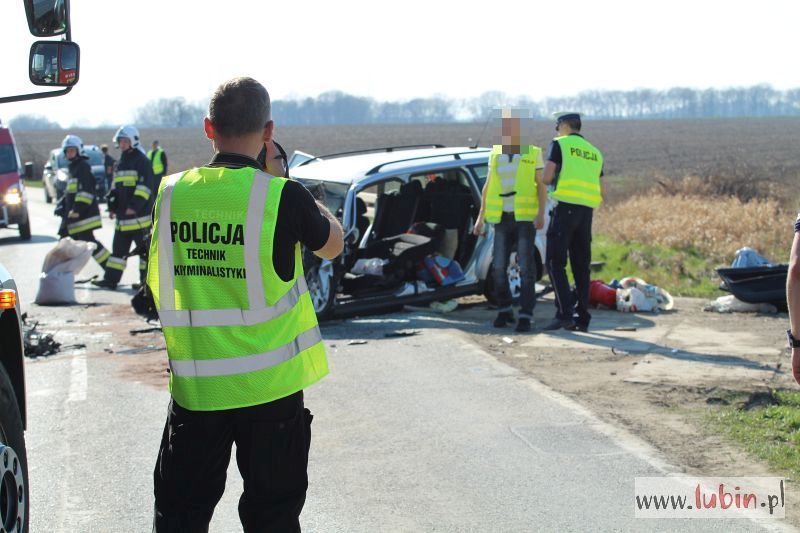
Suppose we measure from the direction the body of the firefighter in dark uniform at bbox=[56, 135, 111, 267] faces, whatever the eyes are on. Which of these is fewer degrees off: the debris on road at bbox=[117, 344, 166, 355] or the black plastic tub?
the debris on road

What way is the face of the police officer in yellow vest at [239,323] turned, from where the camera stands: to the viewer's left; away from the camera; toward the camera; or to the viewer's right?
away from the camera

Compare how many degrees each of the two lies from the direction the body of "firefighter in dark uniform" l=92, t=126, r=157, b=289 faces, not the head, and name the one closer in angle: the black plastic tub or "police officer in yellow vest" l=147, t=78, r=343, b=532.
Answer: the police officer in yellow vest

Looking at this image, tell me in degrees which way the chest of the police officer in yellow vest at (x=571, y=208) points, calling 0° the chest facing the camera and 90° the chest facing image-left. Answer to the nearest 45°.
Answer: approximately 135°

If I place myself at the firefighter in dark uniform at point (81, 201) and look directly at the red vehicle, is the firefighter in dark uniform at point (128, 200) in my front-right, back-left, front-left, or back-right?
back-right

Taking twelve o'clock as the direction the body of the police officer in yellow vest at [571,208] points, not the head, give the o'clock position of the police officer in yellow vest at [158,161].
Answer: the police officer in yellow vest at [158,161] is roughly at 12 o'clock from the police officer in yellow vest at [571,208].

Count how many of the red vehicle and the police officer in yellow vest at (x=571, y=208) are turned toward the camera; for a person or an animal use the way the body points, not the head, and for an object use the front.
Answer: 1

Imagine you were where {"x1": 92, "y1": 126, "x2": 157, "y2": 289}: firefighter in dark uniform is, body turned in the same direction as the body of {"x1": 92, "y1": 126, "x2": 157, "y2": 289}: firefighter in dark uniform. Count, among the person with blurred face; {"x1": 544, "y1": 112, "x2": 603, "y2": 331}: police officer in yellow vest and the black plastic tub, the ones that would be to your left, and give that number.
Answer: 3
